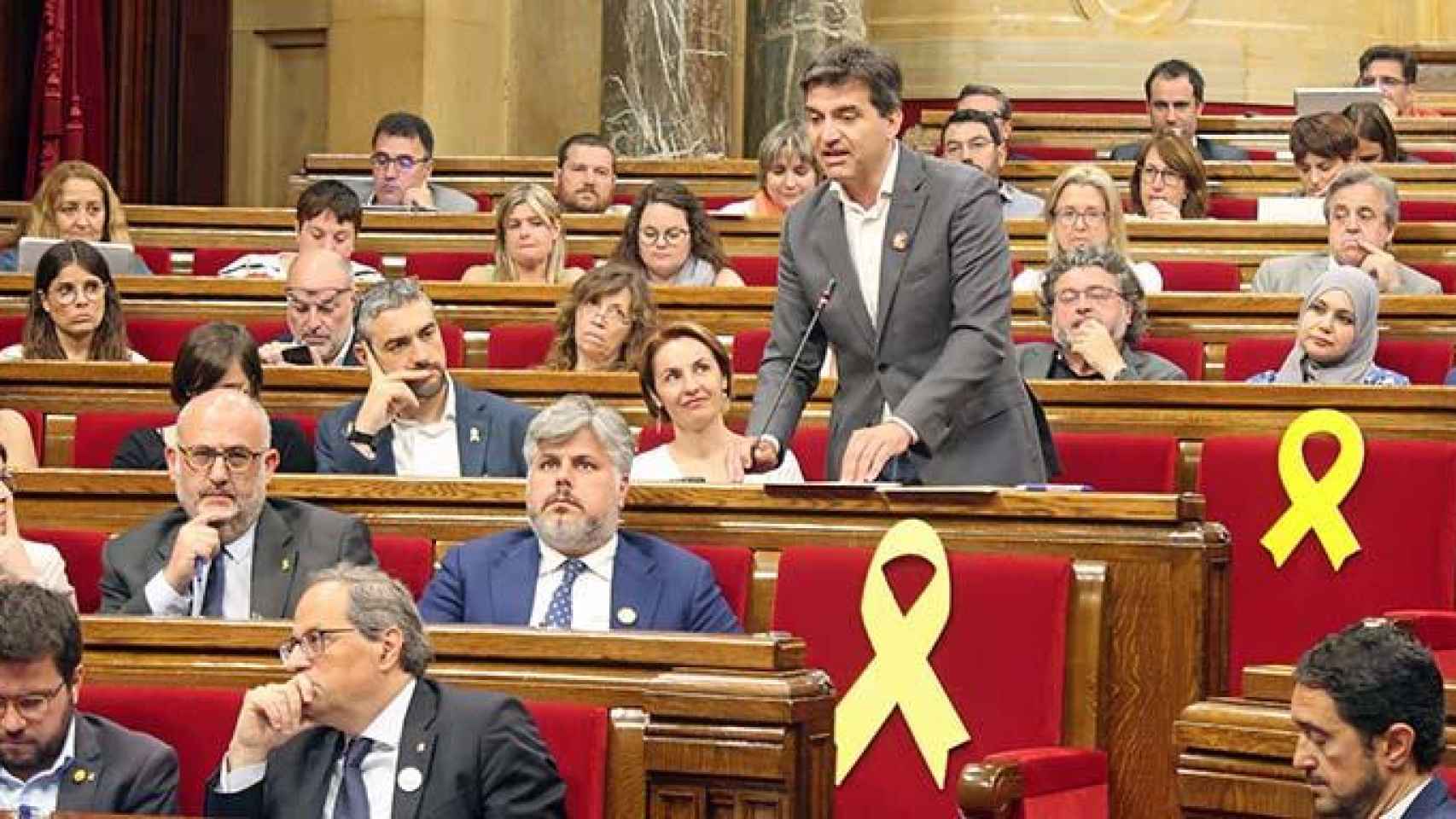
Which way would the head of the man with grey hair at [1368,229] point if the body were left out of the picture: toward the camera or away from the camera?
toward the camera

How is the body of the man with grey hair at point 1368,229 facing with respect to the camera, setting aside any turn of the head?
toward the camera

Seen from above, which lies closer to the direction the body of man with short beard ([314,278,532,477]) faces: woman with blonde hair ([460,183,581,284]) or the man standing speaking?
the man standing speaking

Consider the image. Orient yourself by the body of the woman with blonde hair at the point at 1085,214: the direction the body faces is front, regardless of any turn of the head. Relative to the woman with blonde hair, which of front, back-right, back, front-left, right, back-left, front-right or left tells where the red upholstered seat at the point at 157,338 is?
right

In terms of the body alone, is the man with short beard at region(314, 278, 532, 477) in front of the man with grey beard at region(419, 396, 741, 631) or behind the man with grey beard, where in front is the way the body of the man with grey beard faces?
behind

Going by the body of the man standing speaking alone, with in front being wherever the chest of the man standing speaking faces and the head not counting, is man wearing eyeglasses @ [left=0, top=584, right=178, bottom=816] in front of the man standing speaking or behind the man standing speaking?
in front

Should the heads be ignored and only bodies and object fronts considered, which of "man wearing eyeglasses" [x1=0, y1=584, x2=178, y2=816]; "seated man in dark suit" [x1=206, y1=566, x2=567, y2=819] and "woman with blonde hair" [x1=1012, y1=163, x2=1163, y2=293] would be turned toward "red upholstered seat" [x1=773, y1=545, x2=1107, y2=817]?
the woman with blonde hair

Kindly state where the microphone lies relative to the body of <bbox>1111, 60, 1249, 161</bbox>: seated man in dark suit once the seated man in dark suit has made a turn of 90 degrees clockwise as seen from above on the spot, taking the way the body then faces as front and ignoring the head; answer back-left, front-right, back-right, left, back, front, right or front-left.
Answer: left

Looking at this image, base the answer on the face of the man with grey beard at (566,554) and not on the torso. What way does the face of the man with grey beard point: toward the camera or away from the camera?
toward the camera

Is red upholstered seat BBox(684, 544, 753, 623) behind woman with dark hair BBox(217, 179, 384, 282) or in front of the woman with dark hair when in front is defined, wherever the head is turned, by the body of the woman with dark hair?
in front

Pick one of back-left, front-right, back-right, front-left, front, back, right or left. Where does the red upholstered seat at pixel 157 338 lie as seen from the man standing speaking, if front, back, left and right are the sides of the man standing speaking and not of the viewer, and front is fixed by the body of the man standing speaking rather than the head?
right

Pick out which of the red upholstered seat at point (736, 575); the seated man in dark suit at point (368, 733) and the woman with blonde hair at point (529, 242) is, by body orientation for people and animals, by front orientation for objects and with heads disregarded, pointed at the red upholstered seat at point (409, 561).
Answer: the woman with blonde hair

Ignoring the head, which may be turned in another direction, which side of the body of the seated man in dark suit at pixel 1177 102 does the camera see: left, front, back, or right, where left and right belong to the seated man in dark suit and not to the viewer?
front
